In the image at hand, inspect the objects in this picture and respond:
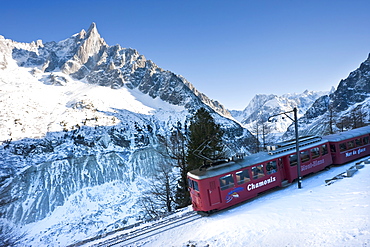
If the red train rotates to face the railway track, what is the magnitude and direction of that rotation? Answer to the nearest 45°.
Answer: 0° — it already faces it

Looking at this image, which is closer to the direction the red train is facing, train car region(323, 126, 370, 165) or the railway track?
the railway track

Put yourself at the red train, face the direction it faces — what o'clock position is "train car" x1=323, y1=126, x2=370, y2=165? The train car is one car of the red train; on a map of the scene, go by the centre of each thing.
The train car is roughly at 6 o'clock from the red train.

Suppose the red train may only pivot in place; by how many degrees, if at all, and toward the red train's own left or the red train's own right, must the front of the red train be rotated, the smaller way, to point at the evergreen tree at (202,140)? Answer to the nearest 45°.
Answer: approximately 90° to the red train's own right

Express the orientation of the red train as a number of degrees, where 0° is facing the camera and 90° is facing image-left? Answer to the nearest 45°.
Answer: approximately 45°

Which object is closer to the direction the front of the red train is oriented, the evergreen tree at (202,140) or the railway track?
the railway track
